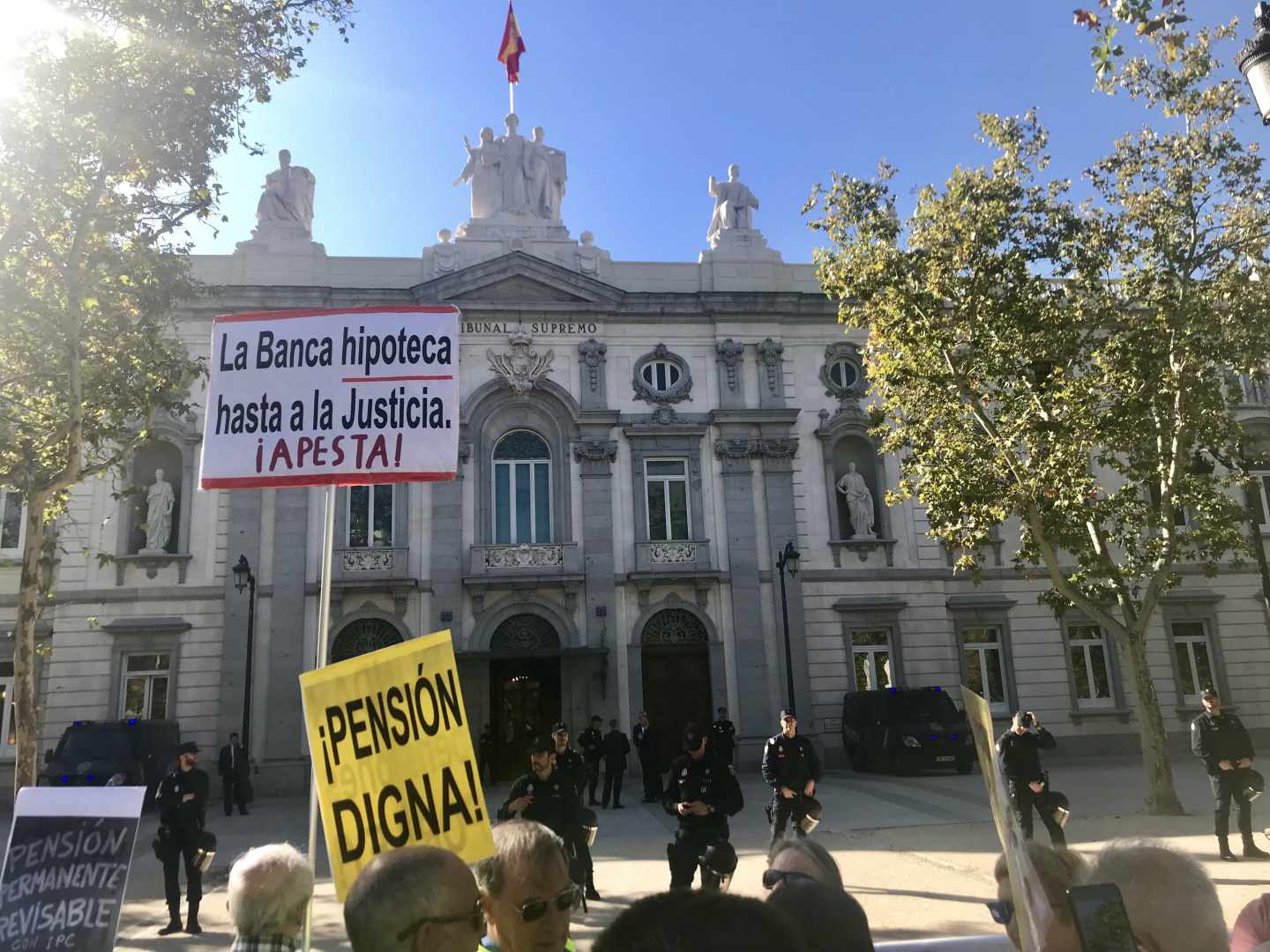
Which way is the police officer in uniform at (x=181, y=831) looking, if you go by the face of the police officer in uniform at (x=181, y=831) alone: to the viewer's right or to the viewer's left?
to the viewer's right

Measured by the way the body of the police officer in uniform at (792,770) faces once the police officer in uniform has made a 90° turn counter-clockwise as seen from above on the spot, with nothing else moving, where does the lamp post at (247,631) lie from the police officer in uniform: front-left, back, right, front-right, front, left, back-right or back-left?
back-left

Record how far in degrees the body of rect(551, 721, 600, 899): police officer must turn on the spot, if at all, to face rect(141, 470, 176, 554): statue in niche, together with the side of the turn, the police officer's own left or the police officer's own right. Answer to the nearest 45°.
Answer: approximately 90° to the police officer's own right

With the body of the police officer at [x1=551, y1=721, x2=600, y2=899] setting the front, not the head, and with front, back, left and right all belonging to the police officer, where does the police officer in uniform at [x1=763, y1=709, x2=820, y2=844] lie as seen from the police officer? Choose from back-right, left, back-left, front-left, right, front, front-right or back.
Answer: back-left

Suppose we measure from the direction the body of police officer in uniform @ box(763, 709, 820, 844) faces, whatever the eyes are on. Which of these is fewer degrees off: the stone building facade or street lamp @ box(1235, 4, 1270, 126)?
the street lamp

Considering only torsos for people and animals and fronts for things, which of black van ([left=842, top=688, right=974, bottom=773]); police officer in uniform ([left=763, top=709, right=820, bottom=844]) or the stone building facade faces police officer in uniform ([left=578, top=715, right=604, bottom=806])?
the stone building facade

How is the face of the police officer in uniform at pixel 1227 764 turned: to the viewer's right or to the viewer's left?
to the viewer's left
